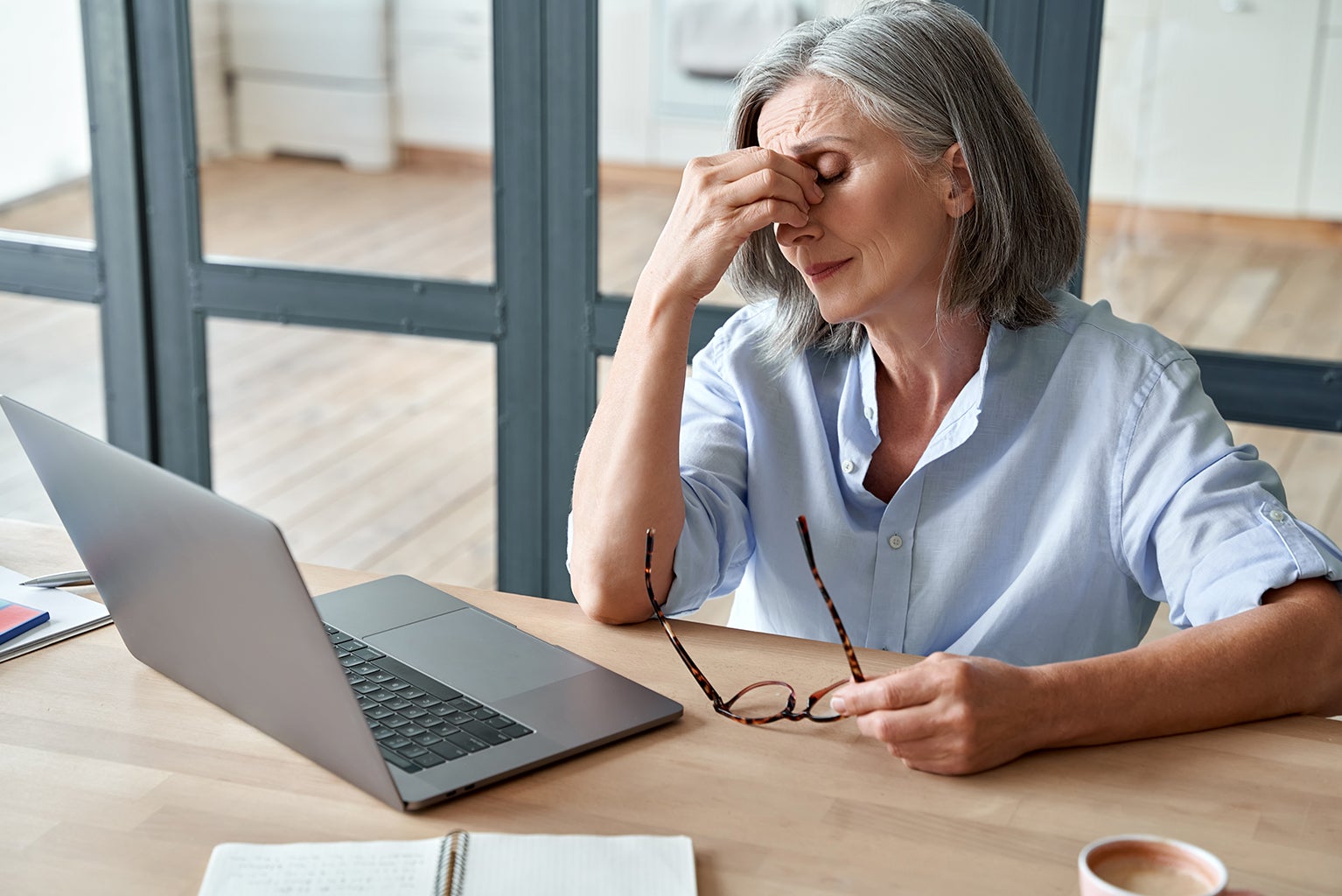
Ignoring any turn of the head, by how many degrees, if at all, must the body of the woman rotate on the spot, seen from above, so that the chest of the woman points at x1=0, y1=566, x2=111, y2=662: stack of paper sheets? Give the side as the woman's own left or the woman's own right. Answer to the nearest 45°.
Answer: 0° — they already face it

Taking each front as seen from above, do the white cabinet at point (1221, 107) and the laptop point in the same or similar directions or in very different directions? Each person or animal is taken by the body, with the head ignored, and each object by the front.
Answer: very different directions

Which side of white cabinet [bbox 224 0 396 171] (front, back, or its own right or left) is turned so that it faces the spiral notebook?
front

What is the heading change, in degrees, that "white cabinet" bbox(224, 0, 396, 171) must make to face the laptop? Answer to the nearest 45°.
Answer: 0° — it already faces it

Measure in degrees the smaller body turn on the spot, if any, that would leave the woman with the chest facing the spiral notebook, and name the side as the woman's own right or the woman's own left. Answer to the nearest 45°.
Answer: approximately 45° to the woman's own left

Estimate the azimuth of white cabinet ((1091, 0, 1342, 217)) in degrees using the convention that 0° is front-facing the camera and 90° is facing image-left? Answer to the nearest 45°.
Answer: approximately 0°

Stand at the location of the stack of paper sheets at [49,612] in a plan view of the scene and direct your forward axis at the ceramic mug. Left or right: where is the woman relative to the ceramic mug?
left

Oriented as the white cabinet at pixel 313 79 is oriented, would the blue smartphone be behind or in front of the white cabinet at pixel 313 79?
in front

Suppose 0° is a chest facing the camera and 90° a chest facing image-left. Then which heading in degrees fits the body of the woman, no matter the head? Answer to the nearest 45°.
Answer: approximately 45°

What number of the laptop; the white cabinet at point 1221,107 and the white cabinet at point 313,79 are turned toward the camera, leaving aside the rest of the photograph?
2
